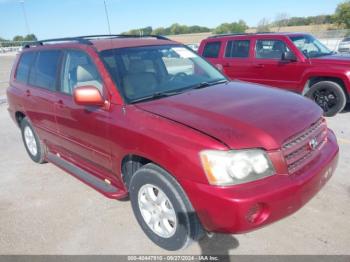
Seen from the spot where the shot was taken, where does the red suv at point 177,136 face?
facing the viewer and to the right of the viewer

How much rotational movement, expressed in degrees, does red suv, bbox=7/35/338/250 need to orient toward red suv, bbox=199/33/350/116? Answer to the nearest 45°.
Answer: approximately 90° to its left

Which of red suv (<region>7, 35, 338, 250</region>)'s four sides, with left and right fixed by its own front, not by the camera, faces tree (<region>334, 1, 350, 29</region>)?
left
